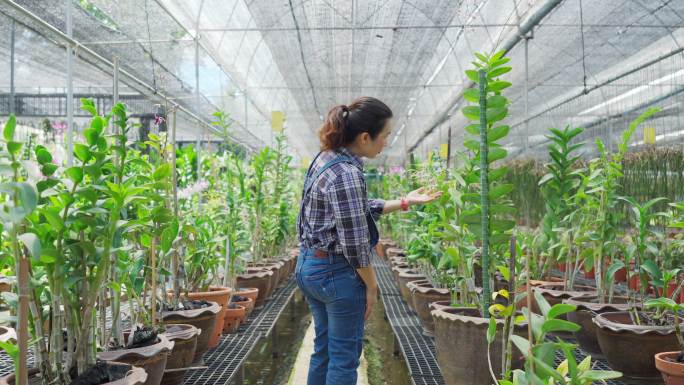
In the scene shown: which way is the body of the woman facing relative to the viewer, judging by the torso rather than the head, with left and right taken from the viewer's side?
facing away from the viewer and to the right of the viewer

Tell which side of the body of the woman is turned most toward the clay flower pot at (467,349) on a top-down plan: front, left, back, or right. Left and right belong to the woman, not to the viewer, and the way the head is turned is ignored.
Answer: front

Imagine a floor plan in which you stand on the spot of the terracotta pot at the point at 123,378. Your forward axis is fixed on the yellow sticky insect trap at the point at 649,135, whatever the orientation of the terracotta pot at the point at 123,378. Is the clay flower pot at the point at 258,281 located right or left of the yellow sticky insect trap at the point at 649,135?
left

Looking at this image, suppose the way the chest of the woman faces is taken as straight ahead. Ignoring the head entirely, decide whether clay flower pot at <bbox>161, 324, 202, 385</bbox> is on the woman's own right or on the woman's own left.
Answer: on the woman's own left

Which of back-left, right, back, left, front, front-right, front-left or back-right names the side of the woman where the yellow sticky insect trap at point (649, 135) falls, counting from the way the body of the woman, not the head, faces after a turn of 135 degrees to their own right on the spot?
back-left

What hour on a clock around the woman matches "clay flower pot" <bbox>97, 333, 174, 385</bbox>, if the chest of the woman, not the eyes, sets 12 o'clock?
The clay flower pot is roughly at 7 o'clock from the woman.

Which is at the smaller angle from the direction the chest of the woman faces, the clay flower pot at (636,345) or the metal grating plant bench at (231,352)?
the clay flower pot

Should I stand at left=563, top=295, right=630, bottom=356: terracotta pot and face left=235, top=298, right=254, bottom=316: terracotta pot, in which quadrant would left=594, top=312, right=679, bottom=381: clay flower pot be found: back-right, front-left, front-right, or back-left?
back-left

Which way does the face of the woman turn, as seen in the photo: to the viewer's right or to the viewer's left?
to the viewer's right

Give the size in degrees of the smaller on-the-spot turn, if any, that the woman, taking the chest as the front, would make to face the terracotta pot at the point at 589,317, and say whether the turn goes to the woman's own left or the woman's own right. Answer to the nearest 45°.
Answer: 0° — they already face it
